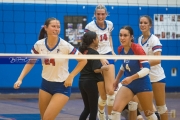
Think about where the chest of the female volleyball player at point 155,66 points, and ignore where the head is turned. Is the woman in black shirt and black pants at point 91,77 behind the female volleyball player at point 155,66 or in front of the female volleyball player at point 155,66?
in front

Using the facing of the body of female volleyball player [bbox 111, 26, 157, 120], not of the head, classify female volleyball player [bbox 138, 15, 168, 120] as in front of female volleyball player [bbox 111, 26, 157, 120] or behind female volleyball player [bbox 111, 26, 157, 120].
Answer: behind

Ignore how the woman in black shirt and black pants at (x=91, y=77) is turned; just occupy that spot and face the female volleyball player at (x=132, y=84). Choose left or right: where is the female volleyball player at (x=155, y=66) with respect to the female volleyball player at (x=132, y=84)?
left

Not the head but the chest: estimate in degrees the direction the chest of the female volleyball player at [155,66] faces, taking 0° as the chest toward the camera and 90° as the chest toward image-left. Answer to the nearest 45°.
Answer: approximately 45°

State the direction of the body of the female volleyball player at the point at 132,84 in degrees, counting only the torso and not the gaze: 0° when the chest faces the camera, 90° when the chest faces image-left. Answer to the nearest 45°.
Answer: approximately 45°

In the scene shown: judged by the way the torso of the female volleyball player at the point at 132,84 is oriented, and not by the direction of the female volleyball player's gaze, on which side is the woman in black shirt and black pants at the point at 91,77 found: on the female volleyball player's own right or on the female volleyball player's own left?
on the female volleyball player's own right

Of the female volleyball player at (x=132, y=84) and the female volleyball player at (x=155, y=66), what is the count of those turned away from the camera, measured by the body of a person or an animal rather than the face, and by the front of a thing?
0

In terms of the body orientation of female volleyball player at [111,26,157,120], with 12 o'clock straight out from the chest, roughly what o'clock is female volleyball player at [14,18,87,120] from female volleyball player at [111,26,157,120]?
female volleyball player at [14,18,87,120] is roughly at 1 o'clock from female volleyball player at [111,26,157,120].
